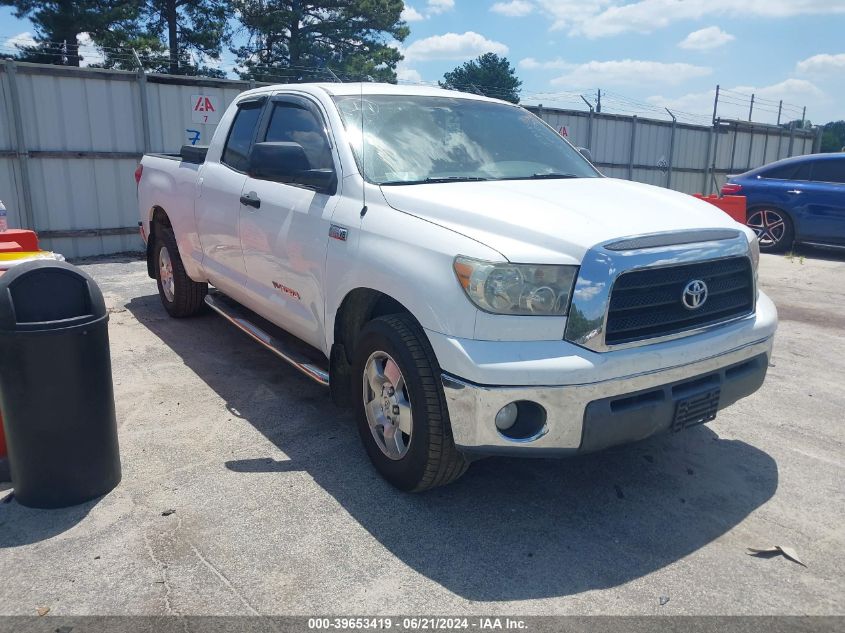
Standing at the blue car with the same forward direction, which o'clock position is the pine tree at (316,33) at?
The pine tree is roughly at 7 o'clock from the blue car.

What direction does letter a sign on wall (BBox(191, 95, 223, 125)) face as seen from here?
toward the camera

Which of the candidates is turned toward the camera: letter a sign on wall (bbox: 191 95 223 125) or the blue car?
the letter a sign on wall

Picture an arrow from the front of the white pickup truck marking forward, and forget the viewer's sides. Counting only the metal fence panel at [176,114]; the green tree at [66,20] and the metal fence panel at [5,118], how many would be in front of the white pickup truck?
0

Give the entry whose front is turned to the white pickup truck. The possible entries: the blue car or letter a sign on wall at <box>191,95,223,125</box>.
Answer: the letter a sign on wall

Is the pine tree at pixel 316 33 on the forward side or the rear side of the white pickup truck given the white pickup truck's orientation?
on the rear side

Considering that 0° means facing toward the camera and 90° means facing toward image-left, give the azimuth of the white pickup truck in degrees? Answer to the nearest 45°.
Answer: approximately 315°

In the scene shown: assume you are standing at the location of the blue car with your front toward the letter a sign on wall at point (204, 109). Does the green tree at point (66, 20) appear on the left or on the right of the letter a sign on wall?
right

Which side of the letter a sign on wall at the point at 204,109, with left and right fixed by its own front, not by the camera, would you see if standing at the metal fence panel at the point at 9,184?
right

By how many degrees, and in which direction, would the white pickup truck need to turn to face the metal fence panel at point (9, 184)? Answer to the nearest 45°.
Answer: approximately 180°

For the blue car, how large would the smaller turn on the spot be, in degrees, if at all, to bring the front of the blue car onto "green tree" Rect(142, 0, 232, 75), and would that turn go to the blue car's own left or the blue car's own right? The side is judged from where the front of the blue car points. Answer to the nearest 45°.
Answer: approximately 135° to the blue car's own left

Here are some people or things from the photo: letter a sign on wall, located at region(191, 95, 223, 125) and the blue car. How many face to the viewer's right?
1

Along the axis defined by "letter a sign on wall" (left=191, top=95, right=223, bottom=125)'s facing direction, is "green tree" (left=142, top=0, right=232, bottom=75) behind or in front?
behind

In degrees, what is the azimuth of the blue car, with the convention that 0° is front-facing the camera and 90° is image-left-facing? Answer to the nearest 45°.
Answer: approximately 270°

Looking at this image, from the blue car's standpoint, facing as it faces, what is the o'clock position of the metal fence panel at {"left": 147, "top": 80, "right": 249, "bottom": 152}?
The metal fence panel is roughly at 5 o'clock from the blue car.
